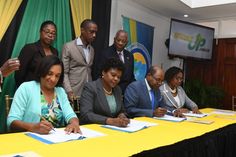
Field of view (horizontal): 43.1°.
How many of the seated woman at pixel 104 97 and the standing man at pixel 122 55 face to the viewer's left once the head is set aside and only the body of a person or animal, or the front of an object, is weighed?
0

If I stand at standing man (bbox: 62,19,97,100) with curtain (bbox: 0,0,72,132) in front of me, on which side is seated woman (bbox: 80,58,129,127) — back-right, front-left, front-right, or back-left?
back-left

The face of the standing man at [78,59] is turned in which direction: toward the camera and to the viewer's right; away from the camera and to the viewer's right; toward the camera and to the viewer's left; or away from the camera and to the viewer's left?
toward the camera and to the viewer's right

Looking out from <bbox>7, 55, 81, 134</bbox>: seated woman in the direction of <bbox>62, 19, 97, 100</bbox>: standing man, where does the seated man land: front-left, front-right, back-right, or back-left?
front-right

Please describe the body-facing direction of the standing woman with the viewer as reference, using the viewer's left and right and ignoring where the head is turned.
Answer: facing the viewer and to the right of the viewer

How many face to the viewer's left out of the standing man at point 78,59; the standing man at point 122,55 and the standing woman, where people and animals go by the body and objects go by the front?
0

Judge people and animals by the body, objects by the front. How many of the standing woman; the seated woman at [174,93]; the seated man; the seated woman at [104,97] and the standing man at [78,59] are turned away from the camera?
0

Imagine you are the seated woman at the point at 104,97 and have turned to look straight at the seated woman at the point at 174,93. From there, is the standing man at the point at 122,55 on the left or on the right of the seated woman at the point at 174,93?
left

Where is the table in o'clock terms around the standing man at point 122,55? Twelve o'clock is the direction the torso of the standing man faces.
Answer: The table is roughly at 12 o'clock from the standing man.

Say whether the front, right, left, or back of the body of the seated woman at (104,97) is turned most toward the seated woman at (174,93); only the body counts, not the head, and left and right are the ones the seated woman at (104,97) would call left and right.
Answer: left

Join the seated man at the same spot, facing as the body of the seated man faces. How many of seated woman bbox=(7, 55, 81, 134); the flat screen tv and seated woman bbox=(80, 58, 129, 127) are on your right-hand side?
2

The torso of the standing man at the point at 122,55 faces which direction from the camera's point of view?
toward the camera

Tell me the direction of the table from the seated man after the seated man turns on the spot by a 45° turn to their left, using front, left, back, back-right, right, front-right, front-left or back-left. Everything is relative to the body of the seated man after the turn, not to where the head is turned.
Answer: right

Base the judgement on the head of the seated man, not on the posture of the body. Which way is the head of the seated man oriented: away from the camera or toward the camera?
toward the camera

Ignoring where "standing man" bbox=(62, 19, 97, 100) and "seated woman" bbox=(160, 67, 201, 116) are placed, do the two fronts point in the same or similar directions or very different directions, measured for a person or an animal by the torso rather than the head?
same or similar directions

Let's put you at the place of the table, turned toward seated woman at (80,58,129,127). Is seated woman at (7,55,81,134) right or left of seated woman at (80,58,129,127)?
left

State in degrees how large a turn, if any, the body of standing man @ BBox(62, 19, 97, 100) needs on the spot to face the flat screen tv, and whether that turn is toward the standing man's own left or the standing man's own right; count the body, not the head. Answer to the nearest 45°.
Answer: approximately 90° to the standing man's own left

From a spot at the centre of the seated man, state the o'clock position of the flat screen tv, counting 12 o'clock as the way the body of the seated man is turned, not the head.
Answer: The flat screen tv is roughly at 8 o'clock from the seated man.

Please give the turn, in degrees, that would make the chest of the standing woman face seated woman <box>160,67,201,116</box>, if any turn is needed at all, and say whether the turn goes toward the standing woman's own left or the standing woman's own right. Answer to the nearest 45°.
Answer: approximately 45° to the standing woman's own left

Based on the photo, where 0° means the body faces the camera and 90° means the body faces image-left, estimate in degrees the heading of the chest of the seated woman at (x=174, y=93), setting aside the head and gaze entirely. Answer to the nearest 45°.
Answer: approximately 315°
